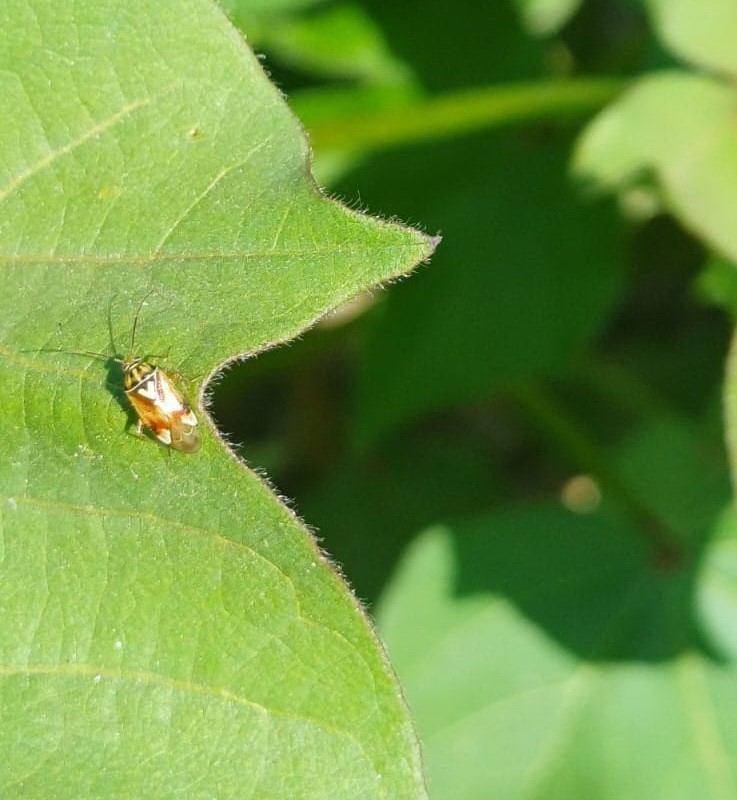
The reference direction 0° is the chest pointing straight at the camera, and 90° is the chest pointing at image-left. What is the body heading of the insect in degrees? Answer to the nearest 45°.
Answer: approximately 135°

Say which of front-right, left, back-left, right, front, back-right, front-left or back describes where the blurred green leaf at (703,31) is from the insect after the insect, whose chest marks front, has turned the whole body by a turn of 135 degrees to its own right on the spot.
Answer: front-left

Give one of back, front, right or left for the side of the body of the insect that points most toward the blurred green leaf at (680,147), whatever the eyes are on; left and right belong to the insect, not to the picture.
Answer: right

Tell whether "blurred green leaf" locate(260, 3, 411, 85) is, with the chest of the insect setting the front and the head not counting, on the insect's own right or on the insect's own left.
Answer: on the insect's own right

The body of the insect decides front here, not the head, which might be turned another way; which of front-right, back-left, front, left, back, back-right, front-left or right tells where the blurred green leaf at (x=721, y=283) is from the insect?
right

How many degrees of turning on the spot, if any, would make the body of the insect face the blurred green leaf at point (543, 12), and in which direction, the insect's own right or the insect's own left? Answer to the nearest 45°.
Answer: approximately 90° to the insect's own right
